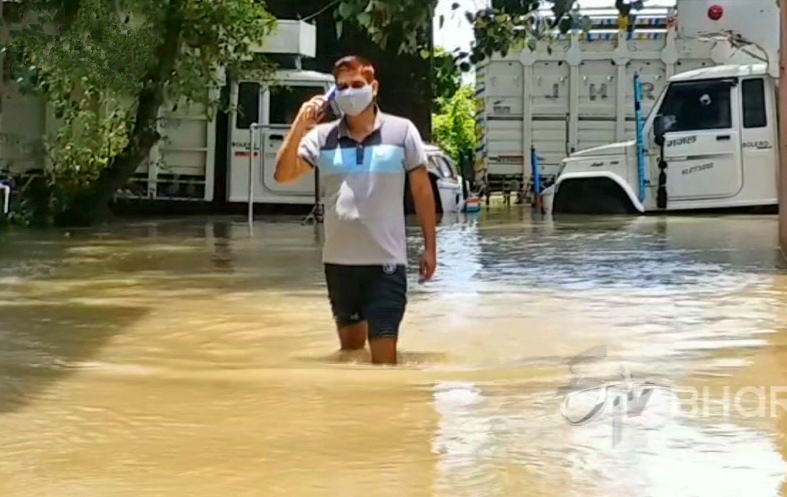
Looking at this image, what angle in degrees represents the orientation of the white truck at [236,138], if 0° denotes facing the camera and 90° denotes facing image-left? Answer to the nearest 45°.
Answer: approximately 270°

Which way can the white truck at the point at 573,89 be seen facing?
to the viewer's right

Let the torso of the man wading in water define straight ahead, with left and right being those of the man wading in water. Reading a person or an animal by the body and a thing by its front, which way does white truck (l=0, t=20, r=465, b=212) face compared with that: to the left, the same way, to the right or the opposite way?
to the left

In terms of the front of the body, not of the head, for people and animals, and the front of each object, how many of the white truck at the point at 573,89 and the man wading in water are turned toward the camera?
1

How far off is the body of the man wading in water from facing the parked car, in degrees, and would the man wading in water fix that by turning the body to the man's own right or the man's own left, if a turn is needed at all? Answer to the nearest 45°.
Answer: approximately 180°

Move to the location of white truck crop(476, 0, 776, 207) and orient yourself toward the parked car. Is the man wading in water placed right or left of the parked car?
left

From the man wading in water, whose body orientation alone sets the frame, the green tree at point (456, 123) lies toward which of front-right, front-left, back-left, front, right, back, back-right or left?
back

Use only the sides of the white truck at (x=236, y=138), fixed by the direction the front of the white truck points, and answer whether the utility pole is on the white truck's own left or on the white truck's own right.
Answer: on the white truck's own right
